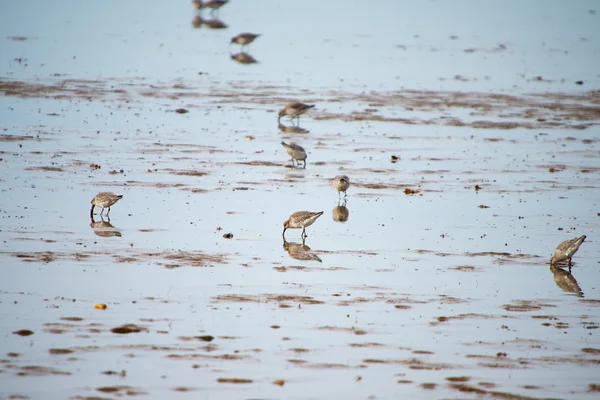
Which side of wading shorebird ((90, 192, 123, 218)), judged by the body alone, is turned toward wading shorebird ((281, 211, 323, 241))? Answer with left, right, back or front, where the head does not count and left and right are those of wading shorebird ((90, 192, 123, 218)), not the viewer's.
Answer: back

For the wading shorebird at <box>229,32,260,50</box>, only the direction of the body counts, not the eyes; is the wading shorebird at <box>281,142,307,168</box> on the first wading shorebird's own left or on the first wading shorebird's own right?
on the first wading shorebird's own left

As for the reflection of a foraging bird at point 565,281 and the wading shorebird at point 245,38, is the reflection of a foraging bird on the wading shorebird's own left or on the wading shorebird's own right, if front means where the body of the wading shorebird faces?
on the wading shorebird's own left

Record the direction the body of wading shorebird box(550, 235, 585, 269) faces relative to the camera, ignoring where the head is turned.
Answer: to the viewer's left

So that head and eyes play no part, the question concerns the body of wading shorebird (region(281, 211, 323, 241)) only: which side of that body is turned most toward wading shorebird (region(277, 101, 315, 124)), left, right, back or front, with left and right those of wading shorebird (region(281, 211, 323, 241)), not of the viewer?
right

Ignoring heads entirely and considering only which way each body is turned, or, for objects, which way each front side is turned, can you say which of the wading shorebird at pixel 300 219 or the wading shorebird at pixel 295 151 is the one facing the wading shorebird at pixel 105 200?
the wading shorebird at pixel 300 219

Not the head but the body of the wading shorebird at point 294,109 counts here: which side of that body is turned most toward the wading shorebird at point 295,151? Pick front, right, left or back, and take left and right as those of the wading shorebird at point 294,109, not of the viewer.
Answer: left

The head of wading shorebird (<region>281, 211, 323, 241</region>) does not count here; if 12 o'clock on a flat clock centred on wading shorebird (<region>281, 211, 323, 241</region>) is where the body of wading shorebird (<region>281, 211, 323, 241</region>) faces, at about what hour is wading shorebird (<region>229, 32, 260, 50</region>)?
wading shorebird (<region>229, 32, 260, 50</region>) is roughly at 3 o'clock from wading shorebird (<region>281, 211, 323, 241</region>).

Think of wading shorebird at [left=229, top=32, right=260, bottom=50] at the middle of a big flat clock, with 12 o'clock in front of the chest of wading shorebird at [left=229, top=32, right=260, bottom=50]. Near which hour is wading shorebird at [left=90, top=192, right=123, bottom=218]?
wading shorebird at [left=90, top=192, right=123, bottom=218] is roughly at 9 o'clock from wading shorebird at [left=229, top=32, right=260, bottom=50].

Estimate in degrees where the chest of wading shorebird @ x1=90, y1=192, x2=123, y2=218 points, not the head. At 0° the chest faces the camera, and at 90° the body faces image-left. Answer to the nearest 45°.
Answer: approximately 90°

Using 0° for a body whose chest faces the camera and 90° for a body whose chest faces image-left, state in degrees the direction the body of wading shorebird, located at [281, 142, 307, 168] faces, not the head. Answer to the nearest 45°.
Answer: approximately 270°

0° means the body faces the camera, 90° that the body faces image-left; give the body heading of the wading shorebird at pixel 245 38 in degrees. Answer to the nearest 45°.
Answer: approximately 90°

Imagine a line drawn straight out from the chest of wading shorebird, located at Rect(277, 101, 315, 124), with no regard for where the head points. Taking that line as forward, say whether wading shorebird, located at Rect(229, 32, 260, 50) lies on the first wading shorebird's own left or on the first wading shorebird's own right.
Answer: on the first wading shorebird's own right

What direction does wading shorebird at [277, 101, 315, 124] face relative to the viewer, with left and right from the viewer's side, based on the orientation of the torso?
facing to the left of the viewer
